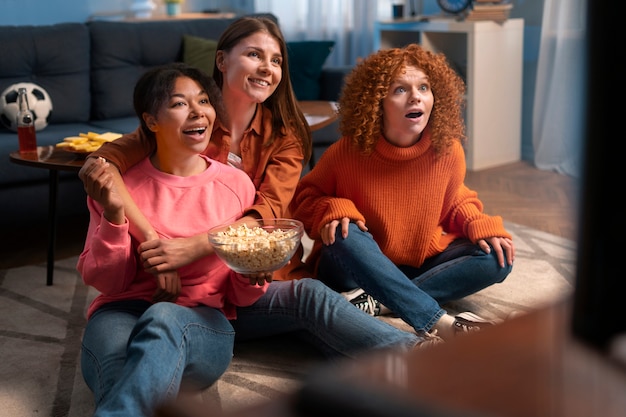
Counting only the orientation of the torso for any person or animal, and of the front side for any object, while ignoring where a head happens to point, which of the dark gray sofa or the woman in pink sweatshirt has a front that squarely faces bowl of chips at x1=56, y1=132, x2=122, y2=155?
the dark gray sofa

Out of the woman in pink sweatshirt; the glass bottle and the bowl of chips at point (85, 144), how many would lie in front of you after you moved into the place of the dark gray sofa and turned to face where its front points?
3

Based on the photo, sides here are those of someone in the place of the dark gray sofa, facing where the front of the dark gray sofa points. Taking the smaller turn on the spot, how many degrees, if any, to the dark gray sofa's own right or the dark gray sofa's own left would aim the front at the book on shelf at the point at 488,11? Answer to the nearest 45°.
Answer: approximately 90° to the dark gray sofa's own left

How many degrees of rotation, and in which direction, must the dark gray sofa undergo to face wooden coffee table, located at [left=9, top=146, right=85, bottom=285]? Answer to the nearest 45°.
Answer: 0° — it already faces it

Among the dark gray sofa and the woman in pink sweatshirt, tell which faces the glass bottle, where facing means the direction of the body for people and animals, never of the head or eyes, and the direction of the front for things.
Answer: the dark gray sofa

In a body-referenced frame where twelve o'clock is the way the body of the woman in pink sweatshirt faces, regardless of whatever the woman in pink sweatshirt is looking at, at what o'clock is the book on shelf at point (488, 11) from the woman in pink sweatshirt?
The book on shelf is roughly at 7 o'clock from the woman in pink sweatshirt.

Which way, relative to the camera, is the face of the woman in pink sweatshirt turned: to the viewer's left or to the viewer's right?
to the viewer's right

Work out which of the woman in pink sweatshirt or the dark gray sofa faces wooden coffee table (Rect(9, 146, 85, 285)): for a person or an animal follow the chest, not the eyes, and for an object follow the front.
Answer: the dark gray sofa

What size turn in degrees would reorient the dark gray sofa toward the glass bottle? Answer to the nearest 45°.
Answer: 0° — it already faces it
